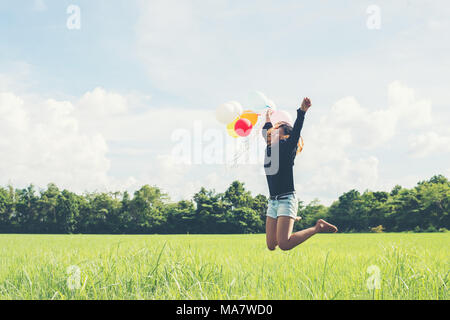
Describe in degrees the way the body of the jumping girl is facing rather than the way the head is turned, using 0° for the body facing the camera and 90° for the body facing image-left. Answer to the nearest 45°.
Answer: approximately 45°
